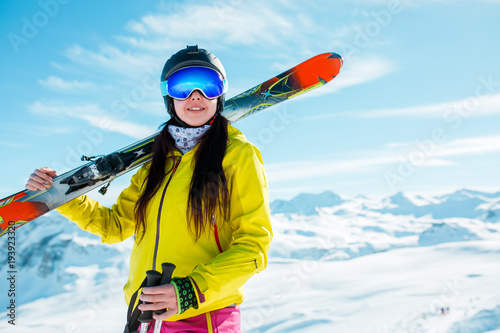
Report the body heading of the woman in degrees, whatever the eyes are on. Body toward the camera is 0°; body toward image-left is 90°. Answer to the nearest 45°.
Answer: approximately 45°
